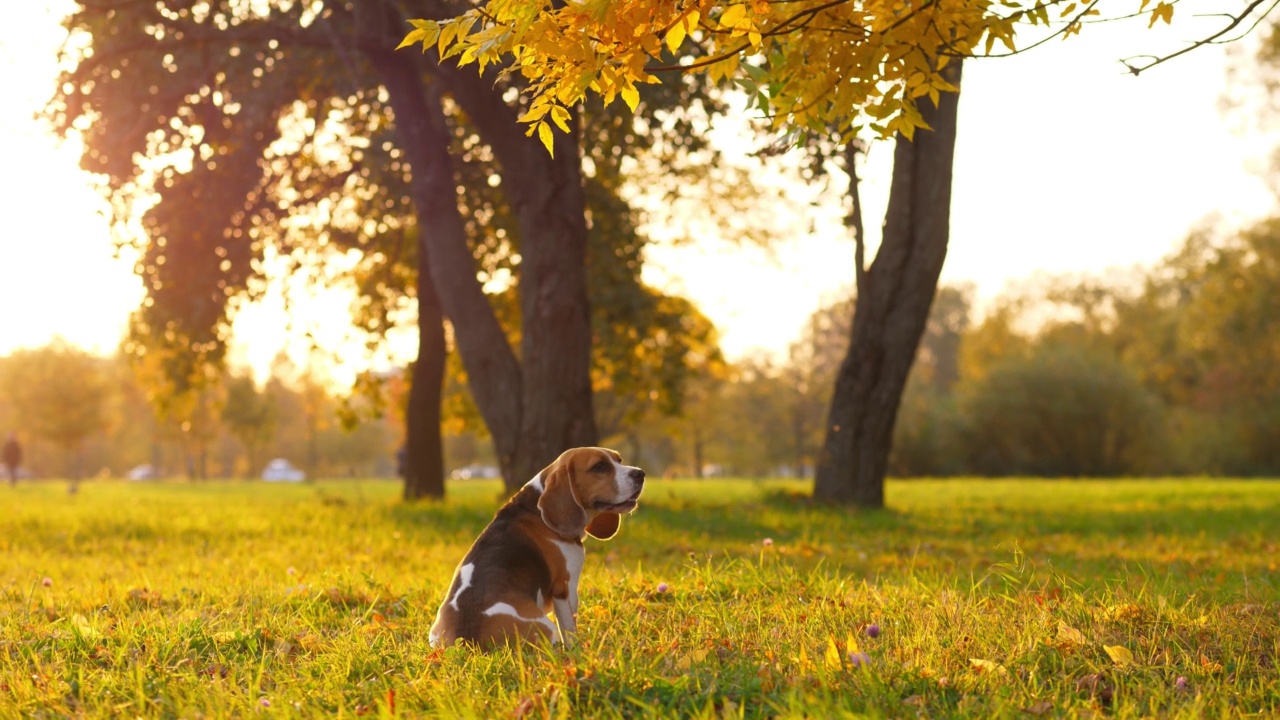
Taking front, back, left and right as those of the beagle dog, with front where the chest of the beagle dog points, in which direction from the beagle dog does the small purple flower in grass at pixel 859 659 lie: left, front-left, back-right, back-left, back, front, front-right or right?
front-right

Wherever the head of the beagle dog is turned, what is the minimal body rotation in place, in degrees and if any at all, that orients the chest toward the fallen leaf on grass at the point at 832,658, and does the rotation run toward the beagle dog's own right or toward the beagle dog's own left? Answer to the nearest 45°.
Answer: approximately 45° to the beagle dog's own right

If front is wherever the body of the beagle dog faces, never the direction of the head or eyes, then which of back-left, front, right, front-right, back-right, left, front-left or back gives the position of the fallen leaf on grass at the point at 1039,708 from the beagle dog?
front-right
